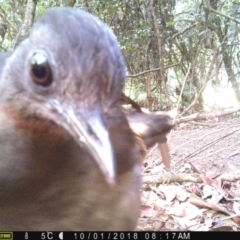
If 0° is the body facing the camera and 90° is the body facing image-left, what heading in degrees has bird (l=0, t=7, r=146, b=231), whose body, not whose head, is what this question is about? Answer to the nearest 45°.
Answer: approximately 315°

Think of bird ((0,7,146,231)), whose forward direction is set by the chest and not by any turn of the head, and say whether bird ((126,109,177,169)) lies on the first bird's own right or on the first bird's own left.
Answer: on the first bird's own left
